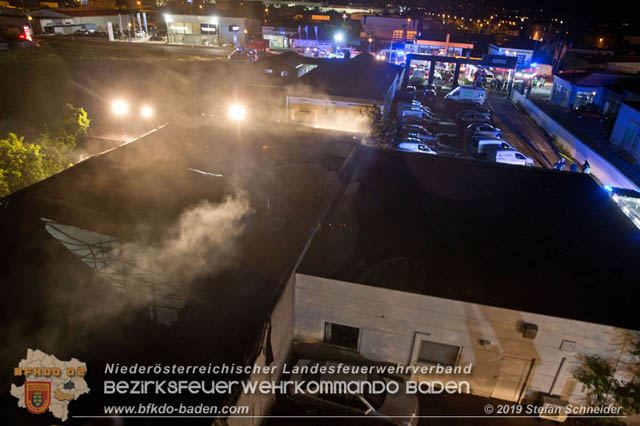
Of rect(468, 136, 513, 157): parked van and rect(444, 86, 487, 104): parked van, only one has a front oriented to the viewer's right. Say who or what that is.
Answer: rect(468, 136, 513, 157): parked van

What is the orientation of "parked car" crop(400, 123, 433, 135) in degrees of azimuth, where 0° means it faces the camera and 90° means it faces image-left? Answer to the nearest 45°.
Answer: approximately 270°

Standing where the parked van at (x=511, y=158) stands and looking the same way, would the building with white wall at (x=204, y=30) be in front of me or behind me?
behind

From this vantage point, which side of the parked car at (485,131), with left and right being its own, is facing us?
right

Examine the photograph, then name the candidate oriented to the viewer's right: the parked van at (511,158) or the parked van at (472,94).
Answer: the parked van at (511,158)

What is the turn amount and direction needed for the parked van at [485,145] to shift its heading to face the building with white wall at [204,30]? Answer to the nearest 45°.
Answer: approximately 135° to its left

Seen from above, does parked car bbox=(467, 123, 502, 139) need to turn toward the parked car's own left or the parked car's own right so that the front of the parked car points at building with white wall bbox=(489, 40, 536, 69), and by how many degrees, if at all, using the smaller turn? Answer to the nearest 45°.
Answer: approximately 90° to the parked car's own left

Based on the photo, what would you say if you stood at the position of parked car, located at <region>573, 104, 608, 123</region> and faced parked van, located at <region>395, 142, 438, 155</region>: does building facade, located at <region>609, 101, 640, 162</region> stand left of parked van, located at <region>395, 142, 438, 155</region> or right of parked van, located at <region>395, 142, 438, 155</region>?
left

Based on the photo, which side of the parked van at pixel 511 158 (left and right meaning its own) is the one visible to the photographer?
right

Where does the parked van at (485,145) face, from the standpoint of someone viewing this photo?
facing to the right of the viewer

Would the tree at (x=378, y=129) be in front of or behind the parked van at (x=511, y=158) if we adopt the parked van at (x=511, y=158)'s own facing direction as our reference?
behind

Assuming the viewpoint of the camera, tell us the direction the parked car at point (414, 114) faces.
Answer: facing to the right of the viewer
